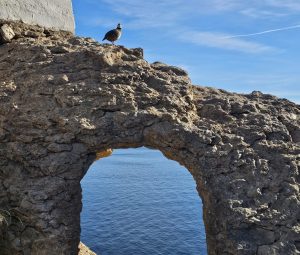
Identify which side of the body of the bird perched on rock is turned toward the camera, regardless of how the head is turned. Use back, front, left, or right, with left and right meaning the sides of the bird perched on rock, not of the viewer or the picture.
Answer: right
